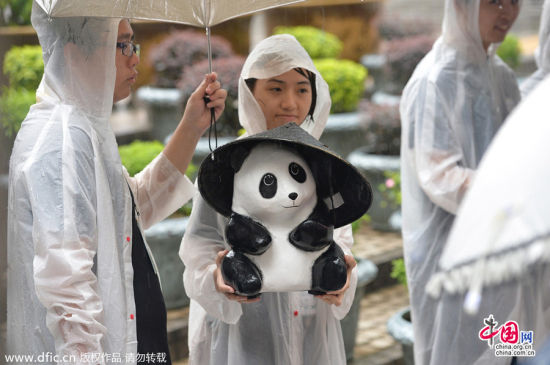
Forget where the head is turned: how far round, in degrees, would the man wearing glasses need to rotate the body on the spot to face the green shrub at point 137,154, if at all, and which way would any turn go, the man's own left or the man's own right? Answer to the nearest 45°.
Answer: approximately 90° to the man's own left

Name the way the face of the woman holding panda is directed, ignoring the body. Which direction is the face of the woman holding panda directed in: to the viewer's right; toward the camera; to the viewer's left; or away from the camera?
toward the camera

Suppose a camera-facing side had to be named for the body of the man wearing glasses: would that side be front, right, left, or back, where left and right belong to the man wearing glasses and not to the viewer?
right

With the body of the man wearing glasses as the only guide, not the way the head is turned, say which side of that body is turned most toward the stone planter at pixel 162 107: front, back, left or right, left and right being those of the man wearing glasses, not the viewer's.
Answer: left

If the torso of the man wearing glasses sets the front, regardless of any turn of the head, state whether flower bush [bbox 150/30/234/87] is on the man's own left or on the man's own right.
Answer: on the man's own left

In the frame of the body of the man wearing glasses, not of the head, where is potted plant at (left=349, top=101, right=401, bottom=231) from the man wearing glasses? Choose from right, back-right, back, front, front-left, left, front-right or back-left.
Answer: front-left

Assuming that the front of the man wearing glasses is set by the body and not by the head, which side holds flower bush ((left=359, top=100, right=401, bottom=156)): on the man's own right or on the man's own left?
on the man's own left

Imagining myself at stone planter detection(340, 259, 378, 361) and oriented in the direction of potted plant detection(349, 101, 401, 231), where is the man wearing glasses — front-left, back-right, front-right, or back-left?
back-left

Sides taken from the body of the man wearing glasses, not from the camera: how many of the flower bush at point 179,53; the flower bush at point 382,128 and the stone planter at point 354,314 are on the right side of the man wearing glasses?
0

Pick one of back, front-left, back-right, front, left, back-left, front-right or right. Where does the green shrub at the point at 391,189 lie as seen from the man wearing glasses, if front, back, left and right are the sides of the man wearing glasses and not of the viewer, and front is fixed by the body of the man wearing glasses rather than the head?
front-left

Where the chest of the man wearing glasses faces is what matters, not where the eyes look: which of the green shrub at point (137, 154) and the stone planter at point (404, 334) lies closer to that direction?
the stone planter

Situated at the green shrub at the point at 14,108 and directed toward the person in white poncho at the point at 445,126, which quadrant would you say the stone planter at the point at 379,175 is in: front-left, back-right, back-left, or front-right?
front-left

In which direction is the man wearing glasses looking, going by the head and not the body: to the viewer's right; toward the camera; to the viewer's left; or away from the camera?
to the viewer's right
